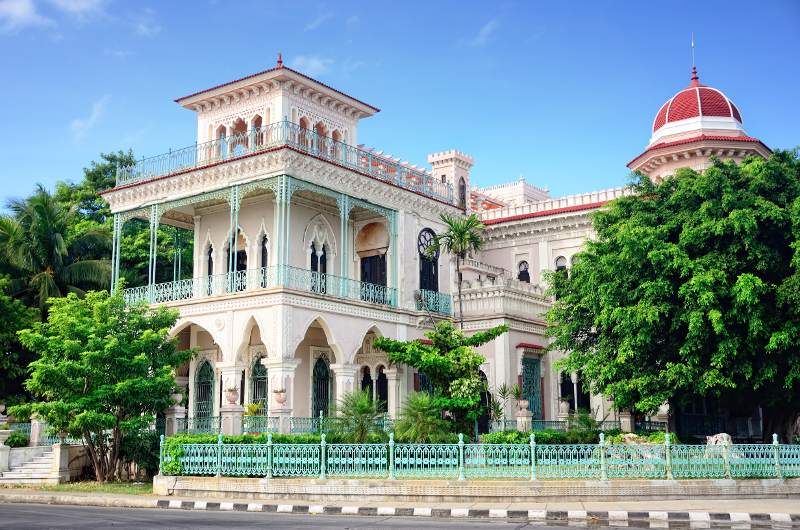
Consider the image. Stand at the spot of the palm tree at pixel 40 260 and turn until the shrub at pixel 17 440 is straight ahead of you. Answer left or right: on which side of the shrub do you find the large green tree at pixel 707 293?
left

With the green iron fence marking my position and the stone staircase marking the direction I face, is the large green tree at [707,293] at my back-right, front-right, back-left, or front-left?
back-right

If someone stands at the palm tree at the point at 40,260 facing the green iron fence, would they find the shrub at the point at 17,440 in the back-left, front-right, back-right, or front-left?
front-right
